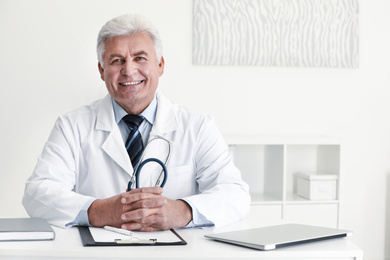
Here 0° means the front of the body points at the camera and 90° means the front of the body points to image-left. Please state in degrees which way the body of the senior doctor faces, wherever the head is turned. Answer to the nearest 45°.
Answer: approximately 0°

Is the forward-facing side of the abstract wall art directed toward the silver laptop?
yes

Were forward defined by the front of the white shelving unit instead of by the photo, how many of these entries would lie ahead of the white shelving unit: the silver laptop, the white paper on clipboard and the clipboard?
3

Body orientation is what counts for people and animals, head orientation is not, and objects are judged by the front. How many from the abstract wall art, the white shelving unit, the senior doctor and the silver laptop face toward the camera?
3

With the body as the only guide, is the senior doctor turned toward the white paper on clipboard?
yes

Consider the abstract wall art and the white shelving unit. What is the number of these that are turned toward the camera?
2

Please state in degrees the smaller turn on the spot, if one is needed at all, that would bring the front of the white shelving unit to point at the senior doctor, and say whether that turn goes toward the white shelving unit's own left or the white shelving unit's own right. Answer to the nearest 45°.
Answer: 0° — it already faces them

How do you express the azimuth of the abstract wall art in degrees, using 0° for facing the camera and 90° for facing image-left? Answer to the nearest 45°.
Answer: approximately 0°

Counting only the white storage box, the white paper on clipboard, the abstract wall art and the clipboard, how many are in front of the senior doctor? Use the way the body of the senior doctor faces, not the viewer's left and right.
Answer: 2

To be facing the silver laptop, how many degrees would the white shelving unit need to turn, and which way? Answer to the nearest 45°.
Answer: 0° — it already faces it
